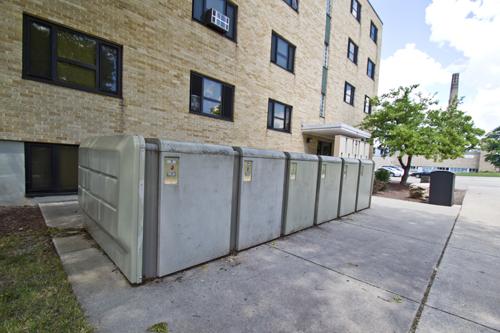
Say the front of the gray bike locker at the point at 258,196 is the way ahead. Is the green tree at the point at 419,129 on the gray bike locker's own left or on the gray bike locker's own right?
on the gray bike locker's own left

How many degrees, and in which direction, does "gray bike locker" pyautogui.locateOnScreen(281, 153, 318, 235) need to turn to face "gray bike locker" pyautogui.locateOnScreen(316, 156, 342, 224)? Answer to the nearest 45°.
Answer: approximately 90° to its left

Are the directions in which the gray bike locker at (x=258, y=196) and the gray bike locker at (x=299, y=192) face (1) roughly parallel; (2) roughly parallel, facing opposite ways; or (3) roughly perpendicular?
roughly parallel

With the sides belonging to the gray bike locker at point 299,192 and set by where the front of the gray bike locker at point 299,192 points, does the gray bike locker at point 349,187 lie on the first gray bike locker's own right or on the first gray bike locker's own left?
on the first gray bike locker's own left

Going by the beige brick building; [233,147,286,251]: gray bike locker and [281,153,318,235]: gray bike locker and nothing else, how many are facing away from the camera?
0

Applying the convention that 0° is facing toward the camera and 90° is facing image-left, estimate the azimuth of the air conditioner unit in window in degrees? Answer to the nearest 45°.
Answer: approximately 315°

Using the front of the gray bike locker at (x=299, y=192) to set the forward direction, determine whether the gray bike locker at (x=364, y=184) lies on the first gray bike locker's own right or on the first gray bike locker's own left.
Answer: on the first gray bike locker's own left

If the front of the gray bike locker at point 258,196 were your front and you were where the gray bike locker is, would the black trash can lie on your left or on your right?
on your left

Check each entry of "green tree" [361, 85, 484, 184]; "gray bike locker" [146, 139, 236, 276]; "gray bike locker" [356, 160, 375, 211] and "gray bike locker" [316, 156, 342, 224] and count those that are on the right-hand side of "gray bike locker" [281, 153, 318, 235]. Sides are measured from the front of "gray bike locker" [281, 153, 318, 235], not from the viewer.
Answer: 1

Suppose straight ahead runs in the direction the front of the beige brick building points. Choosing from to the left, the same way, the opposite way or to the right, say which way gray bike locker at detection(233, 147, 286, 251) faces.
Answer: the same way

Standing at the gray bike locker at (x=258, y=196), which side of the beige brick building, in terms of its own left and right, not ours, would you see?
front

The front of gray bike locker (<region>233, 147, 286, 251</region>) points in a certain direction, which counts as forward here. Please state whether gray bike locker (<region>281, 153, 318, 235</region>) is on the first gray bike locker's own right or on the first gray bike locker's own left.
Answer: on the first gray bike locker's own left

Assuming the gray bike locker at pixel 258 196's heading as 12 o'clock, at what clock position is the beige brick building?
The beige brick building is roughly at 6 o'clock from the gray bike locker.

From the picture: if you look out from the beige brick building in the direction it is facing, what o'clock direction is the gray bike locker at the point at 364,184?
The gray bike locker is roughly at 11 o'clock from the beige brick building.

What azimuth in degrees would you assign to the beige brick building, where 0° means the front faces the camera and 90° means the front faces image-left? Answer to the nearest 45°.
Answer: approximately 315°

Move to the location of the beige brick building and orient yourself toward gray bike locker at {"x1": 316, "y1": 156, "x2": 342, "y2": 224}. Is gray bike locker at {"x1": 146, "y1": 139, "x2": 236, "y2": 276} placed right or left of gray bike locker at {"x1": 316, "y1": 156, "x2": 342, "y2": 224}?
right
